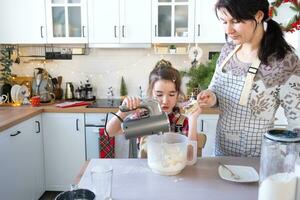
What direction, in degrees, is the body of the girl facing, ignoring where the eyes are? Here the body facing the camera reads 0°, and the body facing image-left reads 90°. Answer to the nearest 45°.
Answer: approximately 0°

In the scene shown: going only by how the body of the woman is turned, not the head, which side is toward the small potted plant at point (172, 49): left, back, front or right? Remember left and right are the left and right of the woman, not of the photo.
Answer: right

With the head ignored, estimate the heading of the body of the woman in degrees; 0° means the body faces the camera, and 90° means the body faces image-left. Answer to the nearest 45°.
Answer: approximately 45°

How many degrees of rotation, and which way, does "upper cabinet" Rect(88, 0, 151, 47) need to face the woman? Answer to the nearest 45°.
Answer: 0° — it already faces them

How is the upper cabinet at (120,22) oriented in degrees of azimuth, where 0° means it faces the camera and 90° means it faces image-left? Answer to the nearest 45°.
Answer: approximately 0°

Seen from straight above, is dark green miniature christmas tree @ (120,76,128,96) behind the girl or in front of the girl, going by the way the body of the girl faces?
behind

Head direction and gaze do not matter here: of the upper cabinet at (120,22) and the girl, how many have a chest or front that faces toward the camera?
2

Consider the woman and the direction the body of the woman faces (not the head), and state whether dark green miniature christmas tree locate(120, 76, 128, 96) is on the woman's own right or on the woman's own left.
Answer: on the woman's own right

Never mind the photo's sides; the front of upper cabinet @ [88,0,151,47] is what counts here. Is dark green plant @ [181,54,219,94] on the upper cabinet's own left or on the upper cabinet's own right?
on the upper cabinet's own left

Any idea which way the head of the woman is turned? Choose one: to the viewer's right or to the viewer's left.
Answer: to the viewer's left
